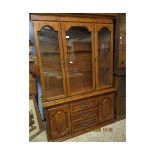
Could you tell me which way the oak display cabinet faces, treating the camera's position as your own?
facing the viewer and to the right of the viewer
